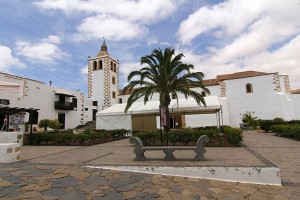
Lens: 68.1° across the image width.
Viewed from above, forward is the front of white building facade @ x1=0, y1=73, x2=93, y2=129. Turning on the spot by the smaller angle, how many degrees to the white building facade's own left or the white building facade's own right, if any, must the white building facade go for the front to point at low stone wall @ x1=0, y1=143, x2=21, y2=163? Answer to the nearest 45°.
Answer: approximately 45° to the white building facade's own right

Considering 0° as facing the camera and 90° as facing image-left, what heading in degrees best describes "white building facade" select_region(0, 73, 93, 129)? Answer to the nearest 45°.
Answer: approximately 315°

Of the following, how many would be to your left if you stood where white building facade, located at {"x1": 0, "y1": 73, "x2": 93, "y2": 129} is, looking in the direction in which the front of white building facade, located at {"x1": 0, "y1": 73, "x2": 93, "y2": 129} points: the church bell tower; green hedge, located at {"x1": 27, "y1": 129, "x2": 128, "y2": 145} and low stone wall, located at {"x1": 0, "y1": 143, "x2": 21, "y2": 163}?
1

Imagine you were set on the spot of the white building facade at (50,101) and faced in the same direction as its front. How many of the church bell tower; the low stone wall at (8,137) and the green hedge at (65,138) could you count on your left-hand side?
1

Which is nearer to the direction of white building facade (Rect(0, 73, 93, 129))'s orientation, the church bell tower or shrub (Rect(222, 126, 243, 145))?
the shrub

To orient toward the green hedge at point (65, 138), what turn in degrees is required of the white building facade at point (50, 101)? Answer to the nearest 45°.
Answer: approximately 45° to its right

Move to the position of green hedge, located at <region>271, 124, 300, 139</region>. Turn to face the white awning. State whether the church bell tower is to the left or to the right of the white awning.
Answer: right

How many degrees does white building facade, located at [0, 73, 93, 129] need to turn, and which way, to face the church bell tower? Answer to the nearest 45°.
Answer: approximately 90° to its left
